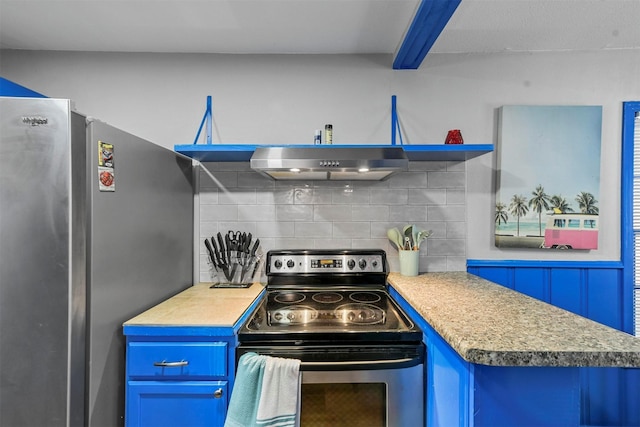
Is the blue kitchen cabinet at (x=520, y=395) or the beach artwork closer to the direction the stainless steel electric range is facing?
the blue kitchen cabinet

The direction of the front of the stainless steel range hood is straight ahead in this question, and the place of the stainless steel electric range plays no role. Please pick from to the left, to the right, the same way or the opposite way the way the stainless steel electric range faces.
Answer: the same way

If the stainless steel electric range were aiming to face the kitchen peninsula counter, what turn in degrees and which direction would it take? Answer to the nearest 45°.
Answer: approximately 45° to its left

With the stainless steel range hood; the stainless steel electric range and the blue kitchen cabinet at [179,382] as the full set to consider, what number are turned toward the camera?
3

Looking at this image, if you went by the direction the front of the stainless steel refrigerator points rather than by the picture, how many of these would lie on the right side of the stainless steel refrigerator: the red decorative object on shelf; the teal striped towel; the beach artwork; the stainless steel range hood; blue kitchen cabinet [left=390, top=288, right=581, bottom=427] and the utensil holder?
0

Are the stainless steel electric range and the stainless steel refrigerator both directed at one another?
no

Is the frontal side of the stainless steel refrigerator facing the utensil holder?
no

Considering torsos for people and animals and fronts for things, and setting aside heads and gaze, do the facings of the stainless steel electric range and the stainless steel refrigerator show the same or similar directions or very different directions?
same or similar directions

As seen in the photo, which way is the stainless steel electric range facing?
toward the camera

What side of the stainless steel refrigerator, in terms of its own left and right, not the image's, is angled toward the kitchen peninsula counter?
left

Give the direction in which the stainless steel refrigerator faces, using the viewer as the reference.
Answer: facing the viewer and to the left of the viewer

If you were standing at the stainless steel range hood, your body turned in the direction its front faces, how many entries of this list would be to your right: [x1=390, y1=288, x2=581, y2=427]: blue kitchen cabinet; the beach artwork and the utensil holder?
0

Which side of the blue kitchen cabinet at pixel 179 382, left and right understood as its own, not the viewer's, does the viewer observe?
front

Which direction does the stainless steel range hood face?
toward the camera

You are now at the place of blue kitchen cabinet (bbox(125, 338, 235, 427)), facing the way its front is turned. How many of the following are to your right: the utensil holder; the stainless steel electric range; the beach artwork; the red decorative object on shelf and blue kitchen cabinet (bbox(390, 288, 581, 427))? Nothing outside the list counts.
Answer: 0

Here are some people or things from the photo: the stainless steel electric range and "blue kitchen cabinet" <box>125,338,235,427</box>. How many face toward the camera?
2

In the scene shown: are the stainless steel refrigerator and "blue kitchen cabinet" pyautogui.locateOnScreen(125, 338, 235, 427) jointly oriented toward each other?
no

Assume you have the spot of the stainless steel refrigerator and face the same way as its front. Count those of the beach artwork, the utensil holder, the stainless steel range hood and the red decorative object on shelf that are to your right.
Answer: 0
